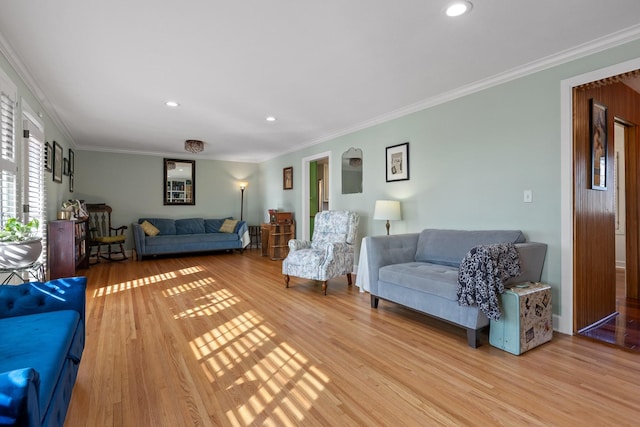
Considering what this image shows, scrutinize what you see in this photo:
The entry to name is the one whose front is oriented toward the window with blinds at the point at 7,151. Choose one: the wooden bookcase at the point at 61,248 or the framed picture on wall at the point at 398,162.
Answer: the framed picture on wall

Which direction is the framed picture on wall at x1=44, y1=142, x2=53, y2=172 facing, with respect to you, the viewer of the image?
facing to the right of the viewer

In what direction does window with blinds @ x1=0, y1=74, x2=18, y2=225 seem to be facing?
to the viewer's right

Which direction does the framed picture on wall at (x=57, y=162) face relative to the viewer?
to the viewer's right

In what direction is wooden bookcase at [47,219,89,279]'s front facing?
to the viewer's right

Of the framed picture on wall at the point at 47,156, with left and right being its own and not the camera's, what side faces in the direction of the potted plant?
right

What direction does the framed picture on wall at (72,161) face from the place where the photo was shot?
facing to the right of the viewer

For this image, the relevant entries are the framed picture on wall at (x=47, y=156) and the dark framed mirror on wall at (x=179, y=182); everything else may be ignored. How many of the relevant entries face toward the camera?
1

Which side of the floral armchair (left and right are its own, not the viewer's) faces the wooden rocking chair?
right

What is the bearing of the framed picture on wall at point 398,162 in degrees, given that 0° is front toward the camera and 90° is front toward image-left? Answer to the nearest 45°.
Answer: approximately 45°

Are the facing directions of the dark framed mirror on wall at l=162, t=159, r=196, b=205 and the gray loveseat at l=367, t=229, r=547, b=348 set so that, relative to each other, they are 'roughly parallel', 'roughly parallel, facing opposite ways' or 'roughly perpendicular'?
roughly perpendicular

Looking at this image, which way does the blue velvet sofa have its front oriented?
to the viewer's right
